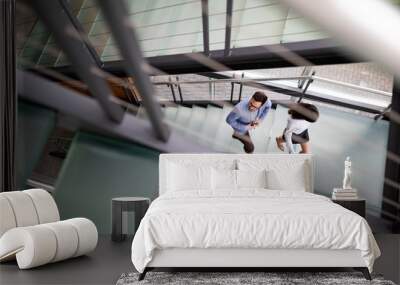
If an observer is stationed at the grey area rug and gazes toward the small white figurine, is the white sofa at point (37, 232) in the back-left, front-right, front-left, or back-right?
back-left

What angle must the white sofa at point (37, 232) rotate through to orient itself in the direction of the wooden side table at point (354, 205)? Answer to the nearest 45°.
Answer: approximately 45° to its left

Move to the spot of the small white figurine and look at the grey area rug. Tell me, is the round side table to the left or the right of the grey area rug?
right

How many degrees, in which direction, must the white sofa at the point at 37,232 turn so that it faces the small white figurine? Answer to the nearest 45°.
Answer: approximately 45° to its left

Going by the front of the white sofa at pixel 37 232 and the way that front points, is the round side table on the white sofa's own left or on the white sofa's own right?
on the white sofa's own left

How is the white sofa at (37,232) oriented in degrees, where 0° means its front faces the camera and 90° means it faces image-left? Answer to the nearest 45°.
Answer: approximately 315°

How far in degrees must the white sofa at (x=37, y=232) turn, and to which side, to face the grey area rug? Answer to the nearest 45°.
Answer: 0° — it already faces it
